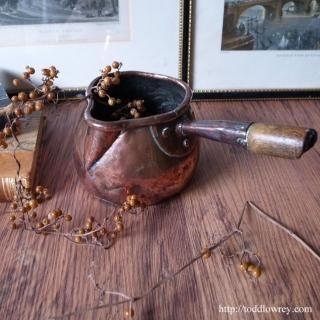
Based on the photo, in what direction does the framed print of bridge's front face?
toward the camera

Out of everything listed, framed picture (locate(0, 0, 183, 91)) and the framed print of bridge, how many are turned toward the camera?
2

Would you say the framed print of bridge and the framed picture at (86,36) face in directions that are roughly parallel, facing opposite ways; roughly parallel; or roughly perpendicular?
roughly parallel

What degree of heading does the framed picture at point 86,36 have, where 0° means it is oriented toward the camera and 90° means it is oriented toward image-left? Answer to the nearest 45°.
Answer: approximately 0°
